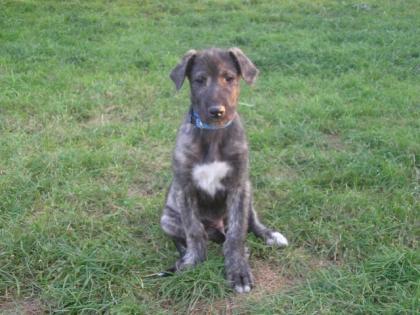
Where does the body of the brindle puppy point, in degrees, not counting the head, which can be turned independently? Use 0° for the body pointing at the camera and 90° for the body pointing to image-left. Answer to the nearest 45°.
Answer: approximately 0°
